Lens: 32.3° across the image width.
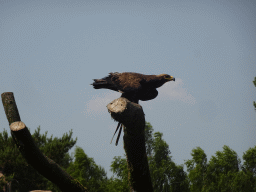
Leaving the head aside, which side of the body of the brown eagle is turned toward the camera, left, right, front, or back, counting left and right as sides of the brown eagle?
right

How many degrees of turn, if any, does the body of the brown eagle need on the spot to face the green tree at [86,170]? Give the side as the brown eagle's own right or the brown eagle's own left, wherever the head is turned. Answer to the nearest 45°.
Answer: approximately 90° to the brown eagle's own left

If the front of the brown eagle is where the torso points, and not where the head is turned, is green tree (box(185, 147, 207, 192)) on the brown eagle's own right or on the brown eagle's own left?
on the brown eagle's own left

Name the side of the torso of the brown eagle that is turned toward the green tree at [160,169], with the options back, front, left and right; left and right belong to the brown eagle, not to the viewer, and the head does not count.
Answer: left

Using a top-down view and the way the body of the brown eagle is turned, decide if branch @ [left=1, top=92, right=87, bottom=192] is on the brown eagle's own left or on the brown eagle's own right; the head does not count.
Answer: on the brown eagle's own right

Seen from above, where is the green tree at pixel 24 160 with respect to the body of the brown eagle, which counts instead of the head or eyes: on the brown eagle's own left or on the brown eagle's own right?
on the brown eagle's own left
